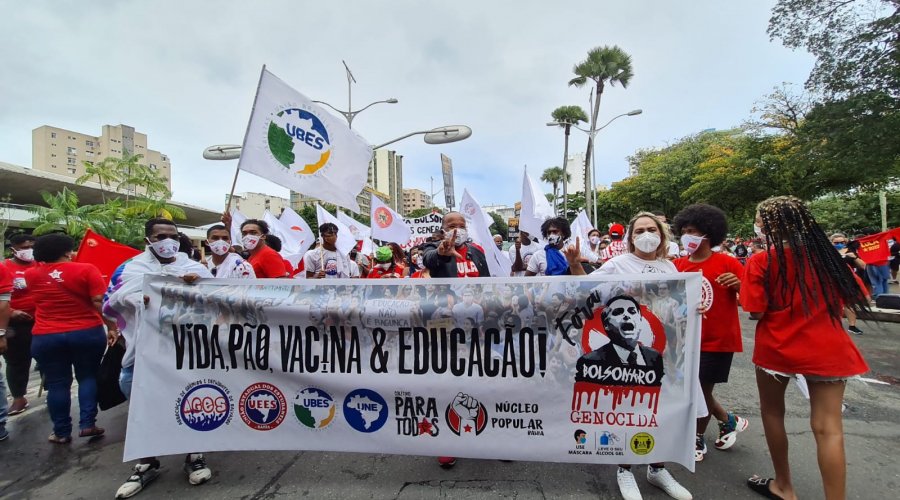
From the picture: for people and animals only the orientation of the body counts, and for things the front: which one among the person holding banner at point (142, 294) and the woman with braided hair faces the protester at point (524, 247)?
the woman with braided hair

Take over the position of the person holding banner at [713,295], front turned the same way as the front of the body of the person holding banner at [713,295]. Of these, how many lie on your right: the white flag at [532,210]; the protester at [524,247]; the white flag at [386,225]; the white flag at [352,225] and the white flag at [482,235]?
5

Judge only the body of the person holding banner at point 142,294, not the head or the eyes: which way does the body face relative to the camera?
toward the camera

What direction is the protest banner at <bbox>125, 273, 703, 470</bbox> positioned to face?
toward the camera

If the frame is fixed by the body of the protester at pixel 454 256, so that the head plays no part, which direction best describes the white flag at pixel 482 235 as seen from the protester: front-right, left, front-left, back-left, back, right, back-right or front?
back

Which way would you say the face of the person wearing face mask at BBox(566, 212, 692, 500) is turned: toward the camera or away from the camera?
toward the camera

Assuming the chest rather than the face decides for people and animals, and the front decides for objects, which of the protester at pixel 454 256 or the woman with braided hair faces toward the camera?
the protester

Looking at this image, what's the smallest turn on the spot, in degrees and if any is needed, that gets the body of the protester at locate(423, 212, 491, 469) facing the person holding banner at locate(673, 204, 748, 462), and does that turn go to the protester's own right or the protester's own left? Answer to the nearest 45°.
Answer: approximately 90° to the protester's own left

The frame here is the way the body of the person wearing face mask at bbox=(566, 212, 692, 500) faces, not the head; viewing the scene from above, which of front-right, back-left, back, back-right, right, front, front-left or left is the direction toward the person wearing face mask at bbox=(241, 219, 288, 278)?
right

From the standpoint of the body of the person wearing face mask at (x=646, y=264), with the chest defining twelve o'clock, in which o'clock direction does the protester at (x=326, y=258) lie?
The protester is roughly at 4 o'clock from the person wearing face mask.

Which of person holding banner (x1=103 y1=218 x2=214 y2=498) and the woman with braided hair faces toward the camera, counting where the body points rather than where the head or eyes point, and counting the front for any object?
the person holding banner

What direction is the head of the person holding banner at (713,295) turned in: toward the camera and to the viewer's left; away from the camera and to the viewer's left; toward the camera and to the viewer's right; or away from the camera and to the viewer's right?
toward the camera and to the viewer's left

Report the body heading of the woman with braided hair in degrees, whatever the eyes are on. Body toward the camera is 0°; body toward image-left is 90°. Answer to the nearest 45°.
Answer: approximately 135°

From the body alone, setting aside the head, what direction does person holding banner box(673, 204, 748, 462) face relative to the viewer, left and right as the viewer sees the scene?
facing the viewer and to the left of the viewer

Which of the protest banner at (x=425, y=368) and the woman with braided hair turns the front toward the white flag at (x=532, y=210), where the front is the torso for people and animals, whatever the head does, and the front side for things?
the woman with braided hair

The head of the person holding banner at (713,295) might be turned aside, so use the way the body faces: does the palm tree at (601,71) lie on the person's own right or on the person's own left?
on the person's own right

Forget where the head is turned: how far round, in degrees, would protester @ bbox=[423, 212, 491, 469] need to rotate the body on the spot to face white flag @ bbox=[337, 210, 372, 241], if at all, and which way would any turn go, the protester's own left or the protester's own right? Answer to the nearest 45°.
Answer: approximately 180°
